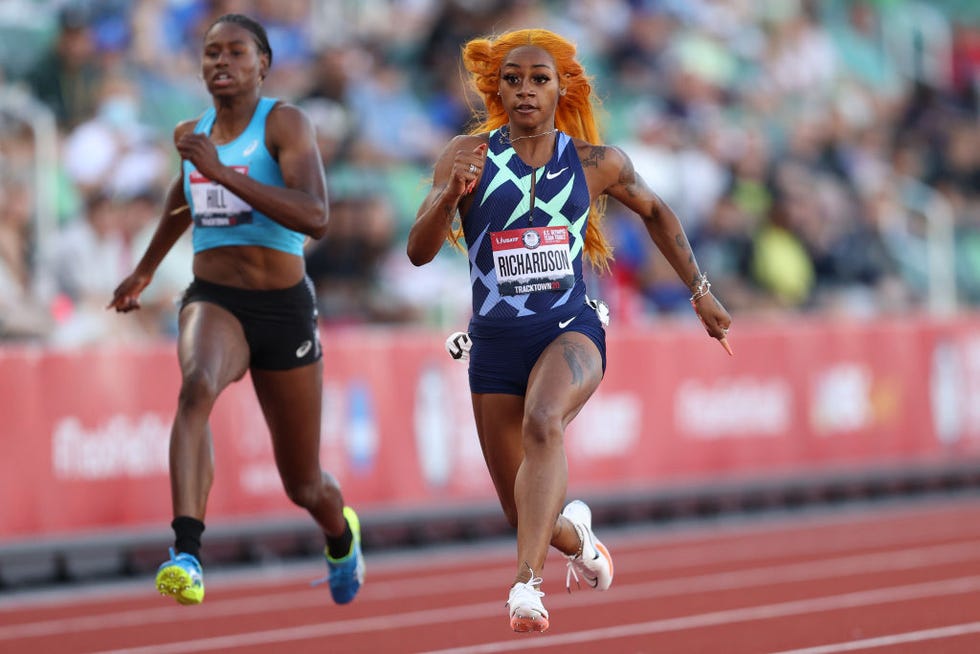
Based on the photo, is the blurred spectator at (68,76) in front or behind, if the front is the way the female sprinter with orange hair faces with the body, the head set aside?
behind

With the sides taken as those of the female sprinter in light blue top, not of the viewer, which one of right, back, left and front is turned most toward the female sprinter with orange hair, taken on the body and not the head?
left

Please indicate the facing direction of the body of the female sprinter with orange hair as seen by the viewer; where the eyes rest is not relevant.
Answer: toward the camera

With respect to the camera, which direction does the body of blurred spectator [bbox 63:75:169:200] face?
toward the camera

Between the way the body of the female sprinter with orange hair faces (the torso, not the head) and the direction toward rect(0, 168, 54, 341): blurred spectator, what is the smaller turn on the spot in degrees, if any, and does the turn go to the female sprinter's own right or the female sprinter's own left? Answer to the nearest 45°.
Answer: approximately 135° to the female sprinter's own right

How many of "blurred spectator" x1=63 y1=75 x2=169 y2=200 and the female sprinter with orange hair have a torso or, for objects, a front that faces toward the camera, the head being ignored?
2

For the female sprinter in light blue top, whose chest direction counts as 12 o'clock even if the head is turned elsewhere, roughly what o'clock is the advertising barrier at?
The advertising barrier is roughly at 5 o'clock from the female sprinter in light blue top.

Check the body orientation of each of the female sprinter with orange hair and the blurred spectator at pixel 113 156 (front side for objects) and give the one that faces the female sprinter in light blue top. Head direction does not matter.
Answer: the blurred spectator

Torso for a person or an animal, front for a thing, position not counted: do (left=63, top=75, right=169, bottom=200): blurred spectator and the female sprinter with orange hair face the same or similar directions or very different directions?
same or similar directions

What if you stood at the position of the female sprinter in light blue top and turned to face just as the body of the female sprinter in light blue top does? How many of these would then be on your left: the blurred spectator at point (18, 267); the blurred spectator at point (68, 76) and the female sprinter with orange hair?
1

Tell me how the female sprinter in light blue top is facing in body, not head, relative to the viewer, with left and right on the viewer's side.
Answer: facing the viewer and to the left of the viewer
